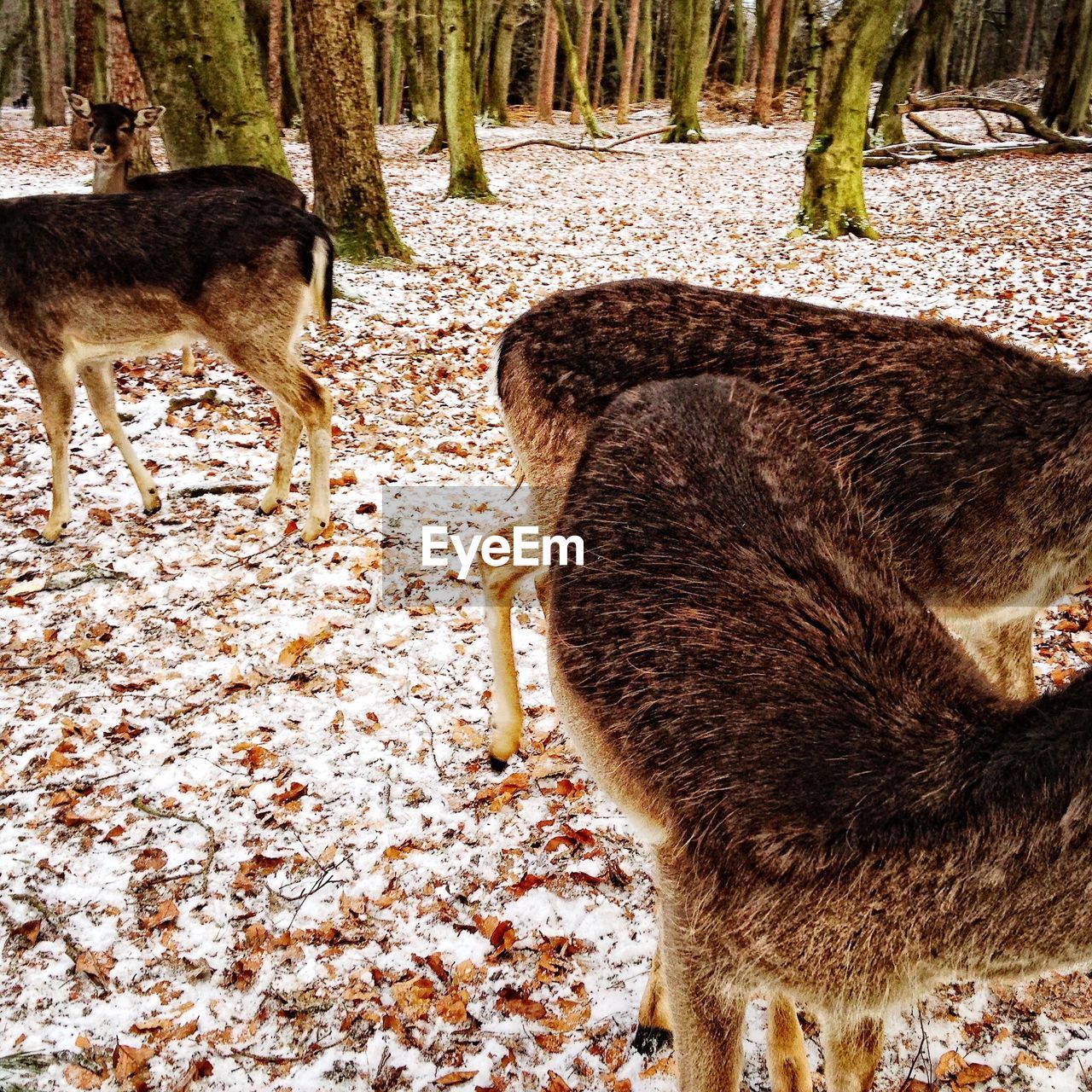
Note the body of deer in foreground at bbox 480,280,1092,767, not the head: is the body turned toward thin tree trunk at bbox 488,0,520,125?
no

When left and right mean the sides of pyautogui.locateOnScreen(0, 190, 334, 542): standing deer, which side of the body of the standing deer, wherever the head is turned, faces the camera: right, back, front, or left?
left

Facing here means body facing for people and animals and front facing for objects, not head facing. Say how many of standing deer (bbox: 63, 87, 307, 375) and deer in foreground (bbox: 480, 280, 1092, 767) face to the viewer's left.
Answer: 1

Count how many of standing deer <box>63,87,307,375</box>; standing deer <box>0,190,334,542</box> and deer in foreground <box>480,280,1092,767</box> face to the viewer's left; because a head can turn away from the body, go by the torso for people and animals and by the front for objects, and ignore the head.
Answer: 2

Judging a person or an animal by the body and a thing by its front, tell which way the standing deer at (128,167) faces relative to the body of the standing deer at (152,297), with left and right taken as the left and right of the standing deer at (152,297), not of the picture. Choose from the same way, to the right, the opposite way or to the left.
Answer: the same way

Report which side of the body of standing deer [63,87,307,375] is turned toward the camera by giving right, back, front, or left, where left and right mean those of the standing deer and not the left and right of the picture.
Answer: left

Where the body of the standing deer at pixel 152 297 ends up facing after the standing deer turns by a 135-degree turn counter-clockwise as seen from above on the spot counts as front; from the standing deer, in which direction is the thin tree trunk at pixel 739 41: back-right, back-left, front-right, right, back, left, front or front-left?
left

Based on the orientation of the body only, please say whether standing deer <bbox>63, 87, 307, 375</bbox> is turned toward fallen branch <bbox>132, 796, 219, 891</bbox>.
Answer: no

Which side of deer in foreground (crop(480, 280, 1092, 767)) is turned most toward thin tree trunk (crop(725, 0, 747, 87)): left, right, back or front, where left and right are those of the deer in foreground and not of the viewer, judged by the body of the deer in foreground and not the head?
left

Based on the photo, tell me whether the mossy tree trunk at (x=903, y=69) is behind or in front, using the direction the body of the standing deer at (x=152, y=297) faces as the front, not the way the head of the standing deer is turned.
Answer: behind

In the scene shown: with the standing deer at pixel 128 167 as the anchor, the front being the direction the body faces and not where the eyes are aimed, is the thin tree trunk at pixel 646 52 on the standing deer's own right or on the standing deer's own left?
on the standing deer's own right

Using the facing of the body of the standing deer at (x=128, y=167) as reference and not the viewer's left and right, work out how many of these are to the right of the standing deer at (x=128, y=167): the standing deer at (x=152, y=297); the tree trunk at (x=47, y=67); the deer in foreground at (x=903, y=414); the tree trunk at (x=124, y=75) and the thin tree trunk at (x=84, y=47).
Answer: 3

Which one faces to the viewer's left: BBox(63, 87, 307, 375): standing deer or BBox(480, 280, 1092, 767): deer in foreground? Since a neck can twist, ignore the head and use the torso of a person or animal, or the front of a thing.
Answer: the standing deer

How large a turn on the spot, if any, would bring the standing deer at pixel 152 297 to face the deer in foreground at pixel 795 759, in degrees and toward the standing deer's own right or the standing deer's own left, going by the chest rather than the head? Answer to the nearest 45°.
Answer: approximately 90° to the standing deer's own left

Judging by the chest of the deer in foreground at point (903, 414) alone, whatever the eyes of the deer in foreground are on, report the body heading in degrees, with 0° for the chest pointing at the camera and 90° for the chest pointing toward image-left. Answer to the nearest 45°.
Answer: approximately 270°

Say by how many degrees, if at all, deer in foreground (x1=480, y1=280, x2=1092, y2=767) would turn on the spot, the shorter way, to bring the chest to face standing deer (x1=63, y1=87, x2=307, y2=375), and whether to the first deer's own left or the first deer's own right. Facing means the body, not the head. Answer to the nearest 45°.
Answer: approximately 135° to the first deer's own left

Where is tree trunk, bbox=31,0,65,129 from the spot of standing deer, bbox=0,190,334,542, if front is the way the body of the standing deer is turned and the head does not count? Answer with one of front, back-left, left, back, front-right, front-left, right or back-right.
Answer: right

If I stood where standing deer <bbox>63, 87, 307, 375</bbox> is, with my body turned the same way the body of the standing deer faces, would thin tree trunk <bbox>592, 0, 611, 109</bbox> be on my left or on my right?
on my right

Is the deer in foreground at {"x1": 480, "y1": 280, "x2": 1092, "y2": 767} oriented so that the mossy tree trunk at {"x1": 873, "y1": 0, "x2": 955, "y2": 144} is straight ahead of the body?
no
